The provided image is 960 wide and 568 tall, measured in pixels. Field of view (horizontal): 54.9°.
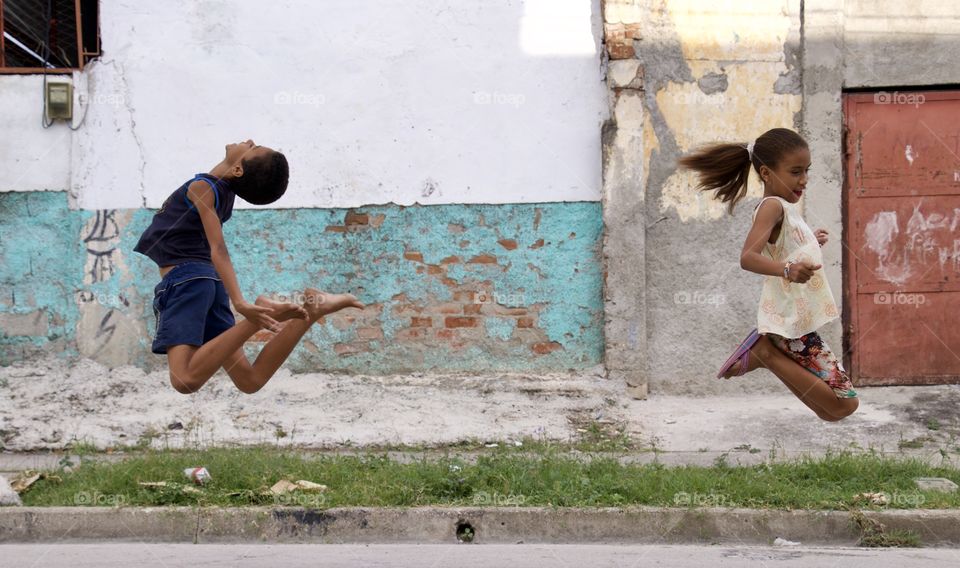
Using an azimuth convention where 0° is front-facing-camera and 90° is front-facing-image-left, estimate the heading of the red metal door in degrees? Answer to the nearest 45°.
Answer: approximately 0°

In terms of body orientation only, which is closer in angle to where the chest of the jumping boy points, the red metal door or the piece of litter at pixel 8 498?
the piece of litter

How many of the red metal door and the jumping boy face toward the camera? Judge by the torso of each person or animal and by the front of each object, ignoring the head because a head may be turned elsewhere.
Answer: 1

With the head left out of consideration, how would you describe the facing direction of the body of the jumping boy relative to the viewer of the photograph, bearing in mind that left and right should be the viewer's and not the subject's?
facing to the left of the viewer

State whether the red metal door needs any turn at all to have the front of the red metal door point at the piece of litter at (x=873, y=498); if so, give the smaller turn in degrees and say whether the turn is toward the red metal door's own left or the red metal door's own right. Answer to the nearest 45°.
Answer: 0° — it already faces it

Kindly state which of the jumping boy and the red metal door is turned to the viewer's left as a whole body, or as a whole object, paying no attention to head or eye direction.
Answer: the jumping boy

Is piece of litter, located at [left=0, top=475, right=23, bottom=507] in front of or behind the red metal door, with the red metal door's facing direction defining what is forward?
in front

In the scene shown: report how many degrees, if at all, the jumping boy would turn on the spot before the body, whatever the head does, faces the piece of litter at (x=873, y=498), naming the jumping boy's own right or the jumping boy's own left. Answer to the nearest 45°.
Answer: approximately 180°

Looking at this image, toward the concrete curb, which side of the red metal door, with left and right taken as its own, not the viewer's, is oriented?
front
